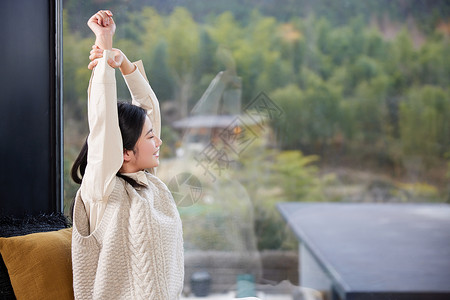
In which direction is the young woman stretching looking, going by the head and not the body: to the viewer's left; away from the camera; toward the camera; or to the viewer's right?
to the viewer's right

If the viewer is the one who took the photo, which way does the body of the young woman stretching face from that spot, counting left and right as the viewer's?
facing the viewer and to the right of the viewer

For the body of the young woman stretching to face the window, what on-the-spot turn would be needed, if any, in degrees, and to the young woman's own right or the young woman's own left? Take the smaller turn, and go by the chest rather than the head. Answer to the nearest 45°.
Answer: approximately 90° to the young woman's own left
